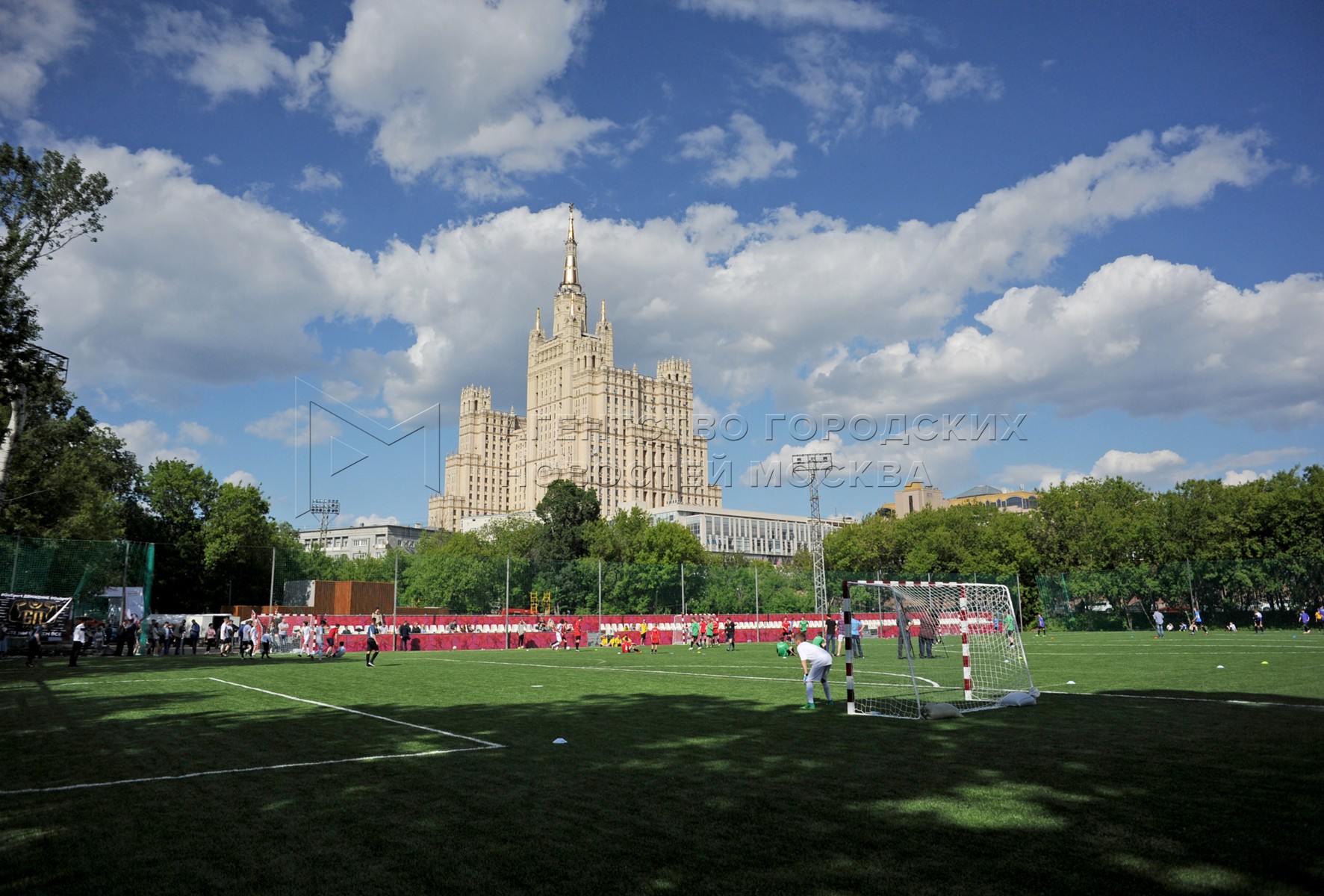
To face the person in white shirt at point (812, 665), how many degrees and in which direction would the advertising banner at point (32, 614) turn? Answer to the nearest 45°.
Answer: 0° — it already faces them

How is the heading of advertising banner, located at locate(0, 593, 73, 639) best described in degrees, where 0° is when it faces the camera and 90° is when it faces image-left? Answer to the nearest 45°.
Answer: approximately 0°
